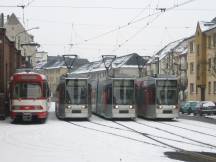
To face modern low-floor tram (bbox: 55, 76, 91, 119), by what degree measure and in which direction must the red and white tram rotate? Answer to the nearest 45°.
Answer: approximately 135° to its left

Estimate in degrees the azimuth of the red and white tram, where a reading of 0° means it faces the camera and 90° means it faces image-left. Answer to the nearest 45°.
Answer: approximately 0°

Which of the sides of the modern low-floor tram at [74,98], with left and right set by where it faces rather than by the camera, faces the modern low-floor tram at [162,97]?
left

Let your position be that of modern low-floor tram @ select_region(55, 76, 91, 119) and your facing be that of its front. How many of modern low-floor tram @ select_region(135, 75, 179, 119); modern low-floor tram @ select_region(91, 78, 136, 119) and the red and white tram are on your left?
2

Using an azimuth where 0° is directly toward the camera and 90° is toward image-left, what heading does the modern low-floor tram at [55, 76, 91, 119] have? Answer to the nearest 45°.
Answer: approximately 0°

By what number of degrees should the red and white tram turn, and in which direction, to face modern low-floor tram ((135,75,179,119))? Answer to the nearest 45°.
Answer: approximately 90° to its left

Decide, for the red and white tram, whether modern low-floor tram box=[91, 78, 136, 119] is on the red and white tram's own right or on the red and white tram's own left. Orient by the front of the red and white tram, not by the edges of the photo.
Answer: on the red and white tram's own left

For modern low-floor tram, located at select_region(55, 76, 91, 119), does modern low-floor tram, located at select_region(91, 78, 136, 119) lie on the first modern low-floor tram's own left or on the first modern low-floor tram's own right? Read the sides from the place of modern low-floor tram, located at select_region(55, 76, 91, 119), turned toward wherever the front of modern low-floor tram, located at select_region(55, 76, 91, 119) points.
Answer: on the first modern low-floor tram's own left

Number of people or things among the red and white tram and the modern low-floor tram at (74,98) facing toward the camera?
2
